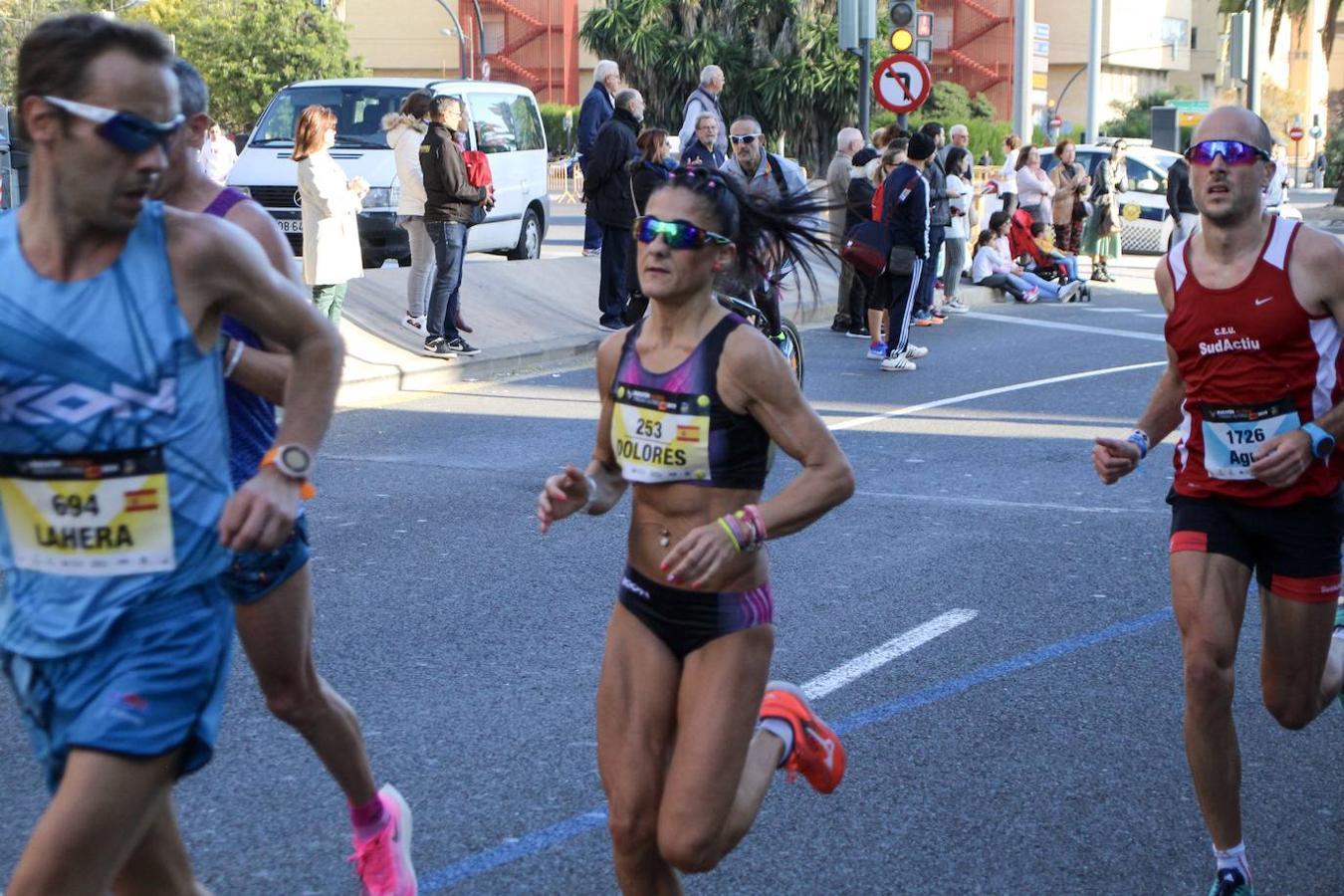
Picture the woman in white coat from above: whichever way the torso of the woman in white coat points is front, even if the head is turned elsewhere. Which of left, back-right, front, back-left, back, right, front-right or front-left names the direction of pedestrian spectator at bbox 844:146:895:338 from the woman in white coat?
front-left

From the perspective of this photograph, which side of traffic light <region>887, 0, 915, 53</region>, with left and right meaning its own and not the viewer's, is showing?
front

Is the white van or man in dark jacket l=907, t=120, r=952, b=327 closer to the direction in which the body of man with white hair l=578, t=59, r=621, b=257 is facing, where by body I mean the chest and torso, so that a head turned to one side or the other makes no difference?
the man in dark jacket

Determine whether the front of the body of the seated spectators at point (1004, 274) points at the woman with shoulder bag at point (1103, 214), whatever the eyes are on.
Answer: no

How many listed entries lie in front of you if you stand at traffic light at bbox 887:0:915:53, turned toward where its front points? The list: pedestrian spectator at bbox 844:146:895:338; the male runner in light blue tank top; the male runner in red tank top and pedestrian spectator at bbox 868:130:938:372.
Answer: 4

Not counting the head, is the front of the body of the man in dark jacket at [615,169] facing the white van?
no

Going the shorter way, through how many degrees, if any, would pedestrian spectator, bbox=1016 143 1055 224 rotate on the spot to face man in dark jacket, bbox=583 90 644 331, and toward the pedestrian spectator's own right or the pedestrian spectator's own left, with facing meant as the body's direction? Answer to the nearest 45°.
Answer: approximately 45° to the pedestrian spectator's own right

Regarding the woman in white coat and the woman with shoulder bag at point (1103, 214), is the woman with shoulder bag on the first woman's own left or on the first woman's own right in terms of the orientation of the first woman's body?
on the first woman's own left

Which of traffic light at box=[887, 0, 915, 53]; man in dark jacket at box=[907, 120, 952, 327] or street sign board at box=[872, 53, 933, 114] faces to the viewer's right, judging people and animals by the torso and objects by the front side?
the man in dark jacket

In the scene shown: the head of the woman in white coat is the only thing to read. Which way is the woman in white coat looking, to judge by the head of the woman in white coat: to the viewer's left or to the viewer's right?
to the viewer's right

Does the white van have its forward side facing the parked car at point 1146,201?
no

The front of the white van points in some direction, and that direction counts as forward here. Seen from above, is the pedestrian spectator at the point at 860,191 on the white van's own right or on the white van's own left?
on the white van's own left

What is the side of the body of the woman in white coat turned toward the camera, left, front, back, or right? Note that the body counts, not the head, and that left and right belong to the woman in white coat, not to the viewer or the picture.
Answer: right

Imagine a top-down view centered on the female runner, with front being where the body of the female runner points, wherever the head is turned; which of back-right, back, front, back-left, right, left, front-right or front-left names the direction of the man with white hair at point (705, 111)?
back-right
